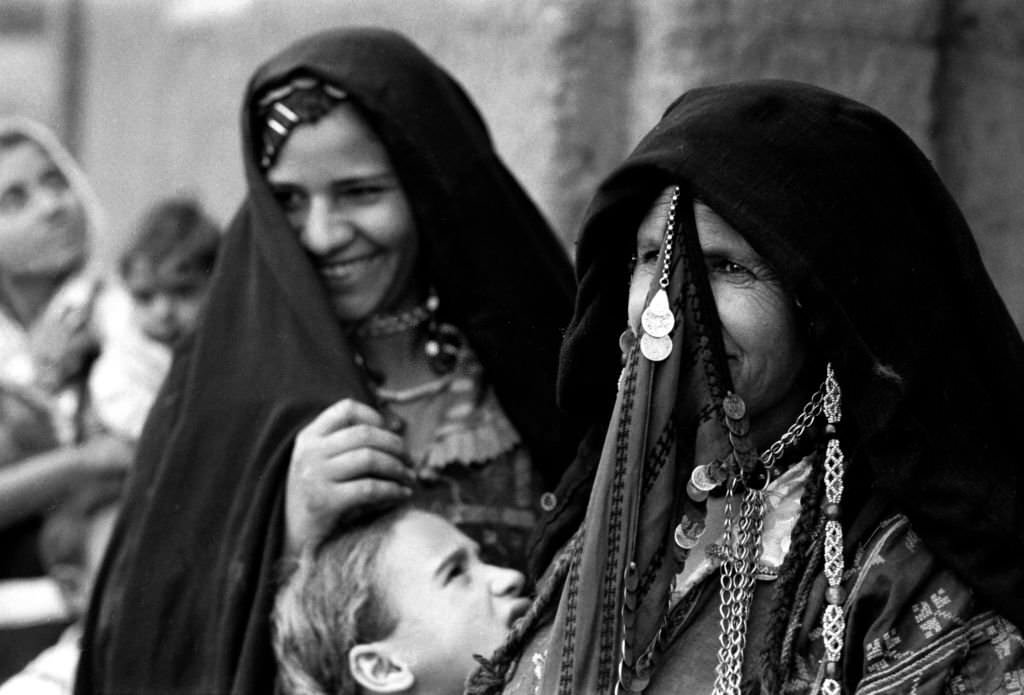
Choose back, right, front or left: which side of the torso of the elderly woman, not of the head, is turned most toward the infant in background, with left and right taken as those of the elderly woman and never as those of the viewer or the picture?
right

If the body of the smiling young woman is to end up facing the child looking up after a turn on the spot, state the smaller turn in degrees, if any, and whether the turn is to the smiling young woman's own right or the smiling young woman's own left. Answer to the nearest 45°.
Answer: approximately 45° to the smiling young woman's own left

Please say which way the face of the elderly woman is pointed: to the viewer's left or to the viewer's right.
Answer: to the viewer's left

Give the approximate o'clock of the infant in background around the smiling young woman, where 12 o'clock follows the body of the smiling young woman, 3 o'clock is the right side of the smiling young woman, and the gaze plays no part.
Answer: The infant in background is roughly at 4 o'clock from the smiling young woman.

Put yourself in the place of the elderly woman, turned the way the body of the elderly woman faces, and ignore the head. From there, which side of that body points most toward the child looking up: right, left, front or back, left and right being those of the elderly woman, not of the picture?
right

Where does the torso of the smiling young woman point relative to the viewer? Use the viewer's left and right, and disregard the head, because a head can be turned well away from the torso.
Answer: facing the viewer and to the left of the viewer
